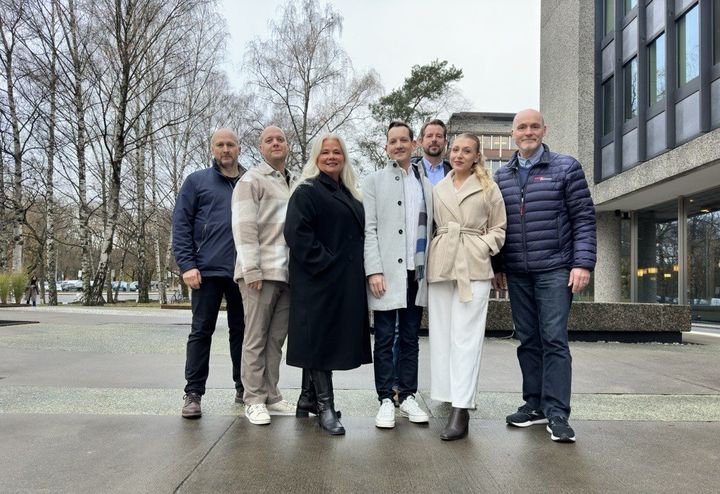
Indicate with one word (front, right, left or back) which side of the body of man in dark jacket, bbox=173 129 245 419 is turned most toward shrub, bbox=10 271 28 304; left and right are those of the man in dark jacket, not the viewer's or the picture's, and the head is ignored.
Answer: back

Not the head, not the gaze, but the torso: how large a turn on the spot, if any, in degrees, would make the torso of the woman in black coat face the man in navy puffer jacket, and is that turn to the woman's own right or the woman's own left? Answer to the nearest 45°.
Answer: approximately 45° to the woman's own left

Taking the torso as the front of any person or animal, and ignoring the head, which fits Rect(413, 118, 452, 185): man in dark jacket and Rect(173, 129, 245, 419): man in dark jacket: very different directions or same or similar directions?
same or similar directions

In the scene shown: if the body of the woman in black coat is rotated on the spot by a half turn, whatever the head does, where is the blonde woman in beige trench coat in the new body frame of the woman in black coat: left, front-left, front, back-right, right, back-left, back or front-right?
back-right

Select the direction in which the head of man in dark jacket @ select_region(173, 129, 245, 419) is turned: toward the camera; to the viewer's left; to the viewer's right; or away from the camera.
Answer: toward the camera

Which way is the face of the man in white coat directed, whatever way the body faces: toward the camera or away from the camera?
toward the camera

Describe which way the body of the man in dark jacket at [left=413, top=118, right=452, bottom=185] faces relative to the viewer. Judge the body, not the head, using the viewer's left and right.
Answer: facing the viewer

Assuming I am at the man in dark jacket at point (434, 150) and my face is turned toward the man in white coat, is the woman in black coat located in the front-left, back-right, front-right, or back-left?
front-right

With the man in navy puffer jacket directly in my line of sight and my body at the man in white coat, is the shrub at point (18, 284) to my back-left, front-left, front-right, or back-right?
back-left

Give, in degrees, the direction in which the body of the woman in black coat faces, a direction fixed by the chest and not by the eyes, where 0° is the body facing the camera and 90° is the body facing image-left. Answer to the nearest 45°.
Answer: approximately 315°

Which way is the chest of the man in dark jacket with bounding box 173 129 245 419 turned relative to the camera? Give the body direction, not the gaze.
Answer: toward the camera

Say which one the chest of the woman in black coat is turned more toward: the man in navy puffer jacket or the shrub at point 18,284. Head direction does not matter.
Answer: the man in navy puffer jacket

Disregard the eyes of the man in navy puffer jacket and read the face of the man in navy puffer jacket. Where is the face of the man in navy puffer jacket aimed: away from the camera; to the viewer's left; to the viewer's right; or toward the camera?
toward the camera

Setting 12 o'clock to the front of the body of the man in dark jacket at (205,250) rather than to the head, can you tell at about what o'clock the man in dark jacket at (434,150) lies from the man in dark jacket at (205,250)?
the man in dark jacket at (434,150) is roughly at 9 o'clock from the man in dark jacket at (205,250).

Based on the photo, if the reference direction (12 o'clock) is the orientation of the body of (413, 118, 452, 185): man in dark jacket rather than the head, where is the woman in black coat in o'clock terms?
The woman in black coat is roughly at 1 o'clock from the man in dark jacket.

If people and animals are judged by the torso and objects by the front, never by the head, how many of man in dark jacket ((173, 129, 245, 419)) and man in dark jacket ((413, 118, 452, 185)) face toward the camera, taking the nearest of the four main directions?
2

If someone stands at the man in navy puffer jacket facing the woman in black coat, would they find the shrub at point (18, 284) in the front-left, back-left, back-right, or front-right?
front-right
